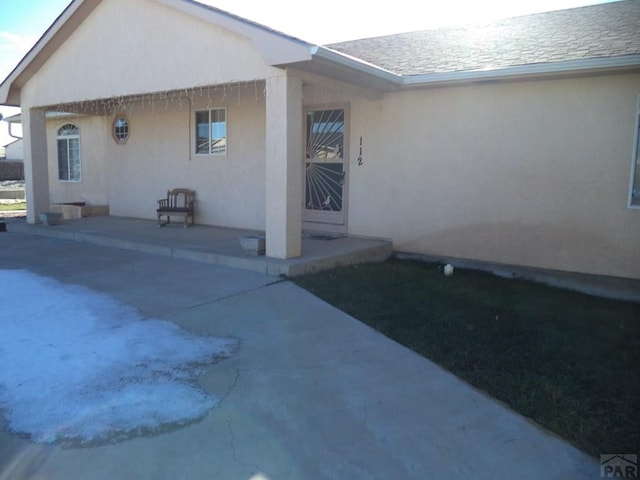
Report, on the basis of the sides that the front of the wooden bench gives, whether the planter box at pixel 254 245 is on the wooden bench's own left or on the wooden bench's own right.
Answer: on the wooden bench's own left

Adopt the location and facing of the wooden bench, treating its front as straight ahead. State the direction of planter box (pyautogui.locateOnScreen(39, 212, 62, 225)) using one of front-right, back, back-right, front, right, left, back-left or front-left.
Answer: front-right

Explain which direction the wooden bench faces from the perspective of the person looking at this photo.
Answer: facing the viewer and to the left of the viewer

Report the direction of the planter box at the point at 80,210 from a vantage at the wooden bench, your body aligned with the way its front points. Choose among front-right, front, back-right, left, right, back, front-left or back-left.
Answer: right
